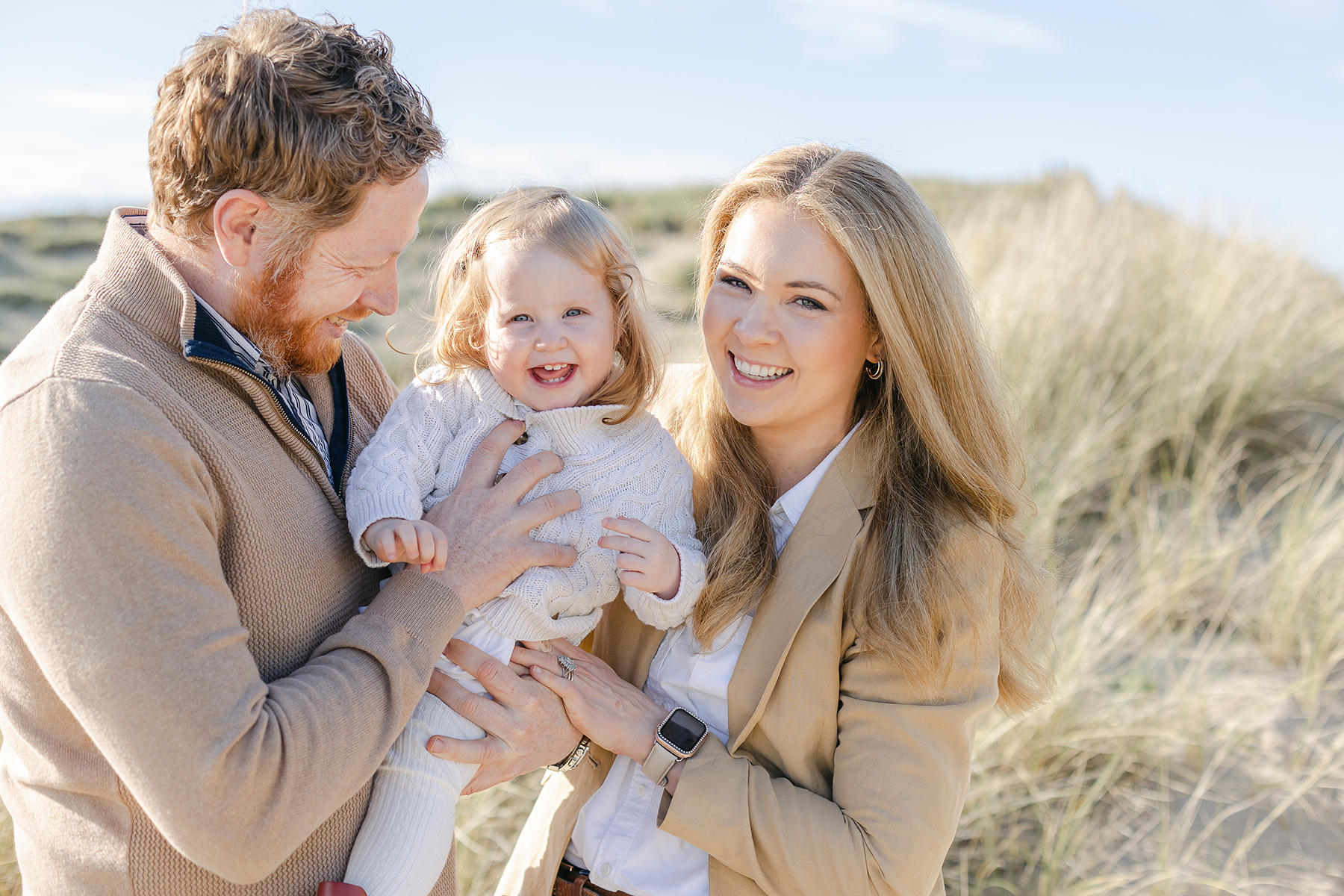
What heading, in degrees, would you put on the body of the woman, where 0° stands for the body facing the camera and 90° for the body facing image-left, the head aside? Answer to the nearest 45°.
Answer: approximately 45°

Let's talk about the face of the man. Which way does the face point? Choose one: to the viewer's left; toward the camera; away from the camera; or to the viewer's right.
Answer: to the viewer's right

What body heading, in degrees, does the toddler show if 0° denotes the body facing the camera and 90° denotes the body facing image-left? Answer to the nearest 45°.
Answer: approximately 0°
